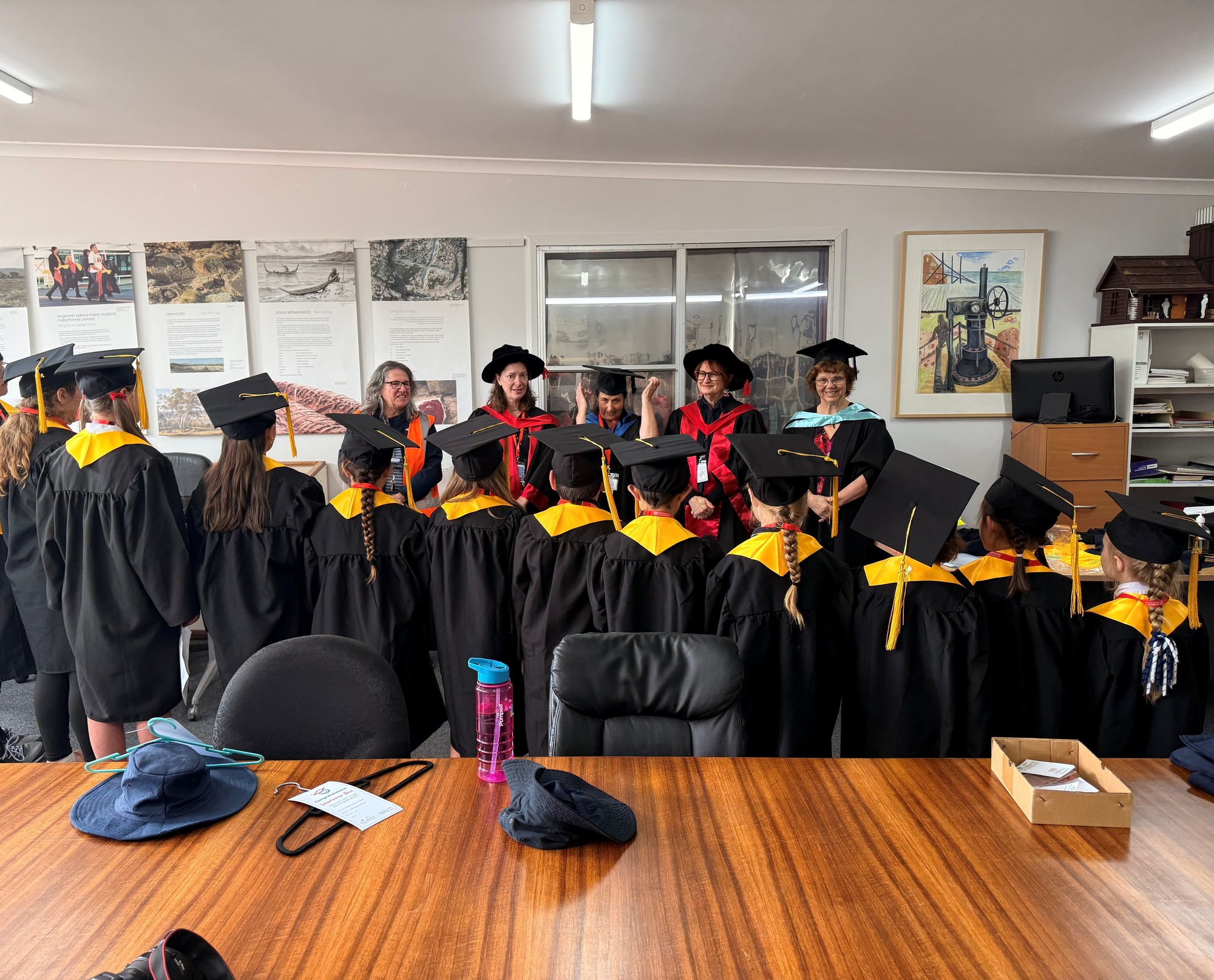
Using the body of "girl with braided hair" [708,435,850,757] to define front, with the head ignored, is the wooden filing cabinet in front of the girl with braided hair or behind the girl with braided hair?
in front

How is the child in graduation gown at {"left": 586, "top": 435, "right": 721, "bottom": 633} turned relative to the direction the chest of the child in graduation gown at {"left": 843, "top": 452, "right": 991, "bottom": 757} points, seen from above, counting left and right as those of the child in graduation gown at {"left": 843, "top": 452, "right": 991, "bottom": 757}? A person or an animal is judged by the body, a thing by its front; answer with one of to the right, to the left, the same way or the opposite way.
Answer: the same way

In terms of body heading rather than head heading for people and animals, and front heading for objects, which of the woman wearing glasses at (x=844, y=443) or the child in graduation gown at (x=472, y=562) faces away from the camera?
the child in graduation gown

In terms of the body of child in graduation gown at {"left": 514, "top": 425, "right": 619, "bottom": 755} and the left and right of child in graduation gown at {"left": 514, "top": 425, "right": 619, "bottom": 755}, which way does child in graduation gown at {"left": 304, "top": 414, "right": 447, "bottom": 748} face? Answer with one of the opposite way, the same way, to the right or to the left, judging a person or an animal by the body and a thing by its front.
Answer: the same way

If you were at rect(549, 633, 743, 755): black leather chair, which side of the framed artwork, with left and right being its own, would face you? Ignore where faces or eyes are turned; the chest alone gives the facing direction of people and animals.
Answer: front

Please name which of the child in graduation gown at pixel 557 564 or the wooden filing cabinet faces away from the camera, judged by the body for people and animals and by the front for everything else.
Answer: the child in graduation gown

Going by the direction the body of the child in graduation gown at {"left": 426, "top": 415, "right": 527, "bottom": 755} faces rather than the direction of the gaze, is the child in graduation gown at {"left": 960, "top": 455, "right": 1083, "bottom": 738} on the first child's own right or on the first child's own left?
on the first child's own right

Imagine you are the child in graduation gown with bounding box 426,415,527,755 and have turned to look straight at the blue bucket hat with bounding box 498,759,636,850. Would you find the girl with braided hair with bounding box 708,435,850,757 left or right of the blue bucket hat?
left

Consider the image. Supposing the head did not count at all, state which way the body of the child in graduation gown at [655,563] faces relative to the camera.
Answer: away from the camera

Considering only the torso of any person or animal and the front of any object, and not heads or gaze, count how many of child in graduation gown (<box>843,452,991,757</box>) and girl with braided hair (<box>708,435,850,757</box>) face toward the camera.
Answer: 0

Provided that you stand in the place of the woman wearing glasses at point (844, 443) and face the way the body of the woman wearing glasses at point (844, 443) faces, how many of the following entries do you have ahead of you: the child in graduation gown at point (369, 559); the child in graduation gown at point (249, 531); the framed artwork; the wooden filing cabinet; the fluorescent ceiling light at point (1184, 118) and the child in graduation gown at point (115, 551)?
3

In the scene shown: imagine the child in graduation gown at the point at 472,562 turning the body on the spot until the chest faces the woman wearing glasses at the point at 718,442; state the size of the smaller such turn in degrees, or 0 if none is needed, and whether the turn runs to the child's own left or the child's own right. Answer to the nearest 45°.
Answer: approximately 45° to the child's own right

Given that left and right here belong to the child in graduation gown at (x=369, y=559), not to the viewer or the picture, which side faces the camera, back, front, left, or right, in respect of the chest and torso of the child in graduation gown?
back

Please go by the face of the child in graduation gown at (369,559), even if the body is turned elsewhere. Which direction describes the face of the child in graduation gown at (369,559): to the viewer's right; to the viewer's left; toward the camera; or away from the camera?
away from the camera

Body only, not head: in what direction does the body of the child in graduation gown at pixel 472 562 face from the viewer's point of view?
away from the camera

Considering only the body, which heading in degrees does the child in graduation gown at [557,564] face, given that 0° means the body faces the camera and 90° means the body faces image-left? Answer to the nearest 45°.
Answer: approximately 180°

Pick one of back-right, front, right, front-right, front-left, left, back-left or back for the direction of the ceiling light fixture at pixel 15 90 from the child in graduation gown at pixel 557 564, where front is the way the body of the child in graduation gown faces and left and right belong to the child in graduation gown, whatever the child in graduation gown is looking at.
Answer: front-left
